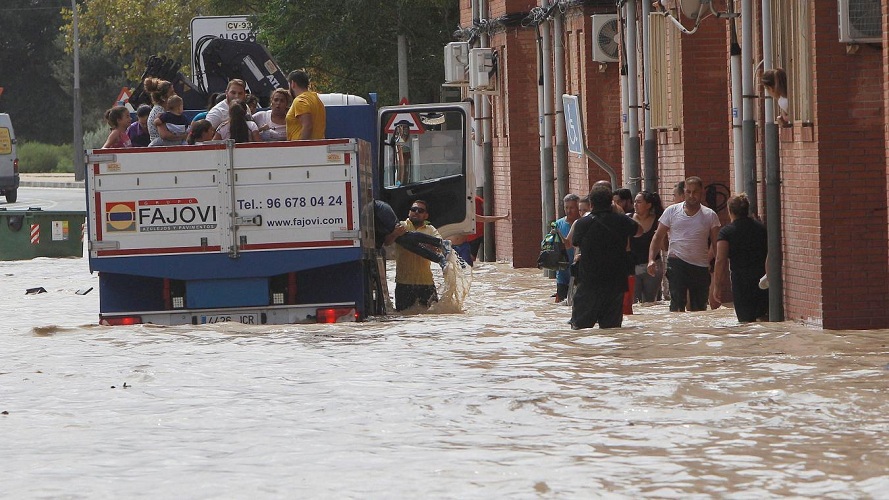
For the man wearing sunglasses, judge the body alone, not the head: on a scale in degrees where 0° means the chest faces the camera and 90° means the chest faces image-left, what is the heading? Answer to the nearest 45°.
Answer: approximately 0°

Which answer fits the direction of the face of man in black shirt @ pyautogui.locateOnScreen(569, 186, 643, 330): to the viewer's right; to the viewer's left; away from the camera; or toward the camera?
away from the camera

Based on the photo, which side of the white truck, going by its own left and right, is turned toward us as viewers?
back

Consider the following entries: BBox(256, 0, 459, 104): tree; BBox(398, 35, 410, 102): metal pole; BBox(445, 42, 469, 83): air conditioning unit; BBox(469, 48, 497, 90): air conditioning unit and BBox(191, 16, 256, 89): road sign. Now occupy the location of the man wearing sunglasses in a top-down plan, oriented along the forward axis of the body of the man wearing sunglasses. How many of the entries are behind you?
5

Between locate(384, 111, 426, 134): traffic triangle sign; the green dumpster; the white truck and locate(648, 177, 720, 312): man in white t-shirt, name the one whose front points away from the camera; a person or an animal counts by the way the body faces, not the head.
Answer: the white truck

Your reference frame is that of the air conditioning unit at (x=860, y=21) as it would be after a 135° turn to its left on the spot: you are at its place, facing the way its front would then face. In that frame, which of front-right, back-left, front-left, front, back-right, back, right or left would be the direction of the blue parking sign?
left
